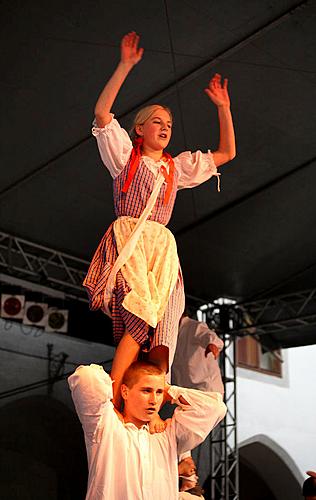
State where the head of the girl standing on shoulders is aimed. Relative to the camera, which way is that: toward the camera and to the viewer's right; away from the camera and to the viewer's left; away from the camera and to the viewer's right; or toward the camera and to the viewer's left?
toward the camera and to the viewer's right

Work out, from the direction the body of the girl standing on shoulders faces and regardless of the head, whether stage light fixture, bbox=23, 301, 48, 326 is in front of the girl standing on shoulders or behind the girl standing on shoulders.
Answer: behind

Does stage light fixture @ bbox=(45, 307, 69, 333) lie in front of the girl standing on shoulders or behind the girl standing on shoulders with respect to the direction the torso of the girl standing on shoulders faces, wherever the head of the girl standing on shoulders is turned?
behind

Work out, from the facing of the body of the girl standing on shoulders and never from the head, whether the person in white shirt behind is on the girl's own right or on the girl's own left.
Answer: on the girl's own left

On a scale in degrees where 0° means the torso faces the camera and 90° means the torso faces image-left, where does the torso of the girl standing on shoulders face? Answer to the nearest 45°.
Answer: approximately 315°
